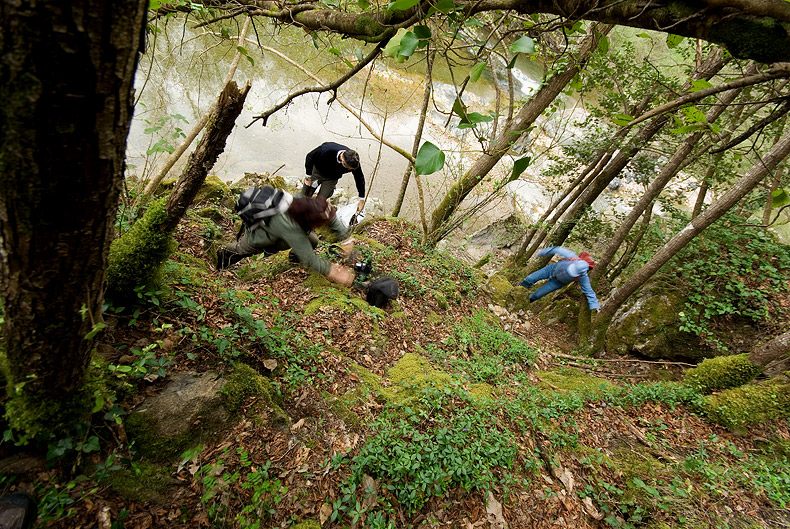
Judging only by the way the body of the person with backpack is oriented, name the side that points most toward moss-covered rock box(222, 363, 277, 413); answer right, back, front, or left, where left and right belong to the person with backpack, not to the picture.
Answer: right

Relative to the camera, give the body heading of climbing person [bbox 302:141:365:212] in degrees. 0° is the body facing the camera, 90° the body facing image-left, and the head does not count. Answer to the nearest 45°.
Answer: approximately 315°

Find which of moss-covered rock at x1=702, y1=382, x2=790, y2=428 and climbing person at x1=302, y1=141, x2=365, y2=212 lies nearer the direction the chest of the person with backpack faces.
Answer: the moss-covered rock

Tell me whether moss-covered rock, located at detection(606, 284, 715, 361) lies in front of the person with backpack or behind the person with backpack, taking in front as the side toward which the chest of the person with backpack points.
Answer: in front

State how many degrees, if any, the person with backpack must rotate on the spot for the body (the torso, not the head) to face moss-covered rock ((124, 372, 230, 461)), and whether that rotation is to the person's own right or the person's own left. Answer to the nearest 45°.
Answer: approximately 90° to the person's own right

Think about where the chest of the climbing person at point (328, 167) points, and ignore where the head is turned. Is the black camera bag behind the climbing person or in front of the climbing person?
in front

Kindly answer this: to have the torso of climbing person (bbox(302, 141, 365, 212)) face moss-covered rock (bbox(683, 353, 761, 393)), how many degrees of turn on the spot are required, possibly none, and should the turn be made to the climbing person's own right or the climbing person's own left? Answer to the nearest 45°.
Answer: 0° — they already face it

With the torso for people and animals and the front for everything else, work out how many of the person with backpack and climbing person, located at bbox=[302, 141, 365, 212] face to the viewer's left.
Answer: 0

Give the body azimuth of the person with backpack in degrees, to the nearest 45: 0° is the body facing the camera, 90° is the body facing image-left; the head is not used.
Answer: approximately 270°

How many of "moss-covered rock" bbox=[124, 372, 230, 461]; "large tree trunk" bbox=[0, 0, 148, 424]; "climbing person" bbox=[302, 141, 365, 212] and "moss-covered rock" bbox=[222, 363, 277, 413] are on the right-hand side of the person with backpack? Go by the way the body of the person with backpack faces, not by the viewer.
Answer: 3
